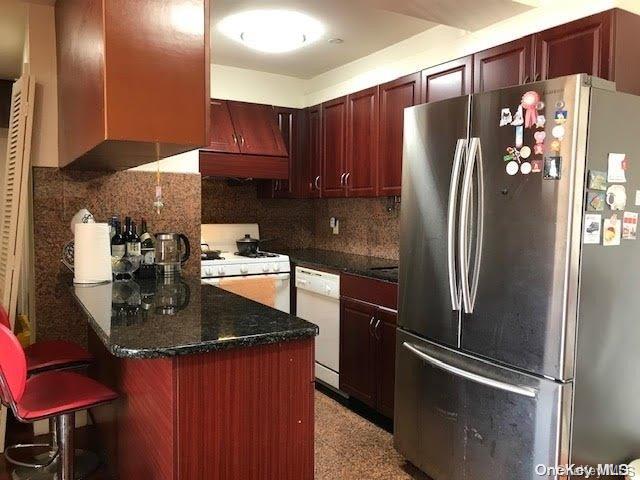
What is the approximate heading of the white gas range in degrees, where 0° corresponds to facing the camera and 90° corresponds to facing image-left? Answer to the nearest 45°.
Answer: approximately 0°

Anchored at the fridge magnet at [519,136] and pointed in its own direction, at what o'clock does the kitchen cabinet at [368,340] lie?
The kitchen cabinet is roughly at 3 o'clock from the fridge magnet.

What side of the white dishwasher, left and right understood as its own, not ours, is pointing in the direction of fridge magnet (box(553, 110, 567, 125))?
left

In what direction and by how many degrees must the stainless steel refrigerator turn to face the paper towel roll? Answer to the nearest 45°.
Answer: approximately 45° to its right

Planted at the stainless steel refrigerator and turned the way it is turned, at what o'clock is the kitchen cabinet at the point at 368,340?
The kitchen cabinet is roughly at 3 o'clock from the stainless steel refrigerator.

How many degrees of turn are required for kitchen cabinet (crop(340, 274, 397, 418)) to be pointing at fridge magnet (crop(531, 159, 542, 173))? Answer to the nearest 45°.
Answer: approximately 90° to its left

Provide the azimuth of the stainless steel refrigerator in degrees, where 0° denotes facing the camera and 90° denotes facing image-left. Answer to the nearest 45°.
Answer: approximately 45°

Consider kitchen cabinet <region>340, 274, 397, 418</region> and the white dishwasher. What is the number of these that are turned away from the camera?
0

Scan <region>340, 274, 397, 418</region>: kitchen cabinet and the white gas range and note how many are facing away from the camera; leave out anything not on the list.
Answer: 0

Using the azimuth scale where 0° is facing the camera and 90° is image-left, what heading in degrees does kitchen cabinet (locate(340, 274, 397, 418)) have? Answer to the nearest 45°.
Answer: approximately 45°
